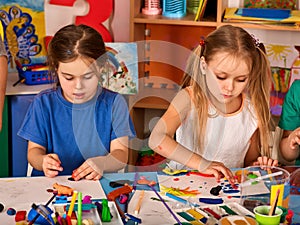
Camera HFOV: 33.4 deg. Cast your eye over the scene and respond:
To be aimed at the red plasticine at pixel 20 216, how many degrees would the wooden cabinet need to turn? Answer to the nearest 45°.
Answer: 0° — it already faces it

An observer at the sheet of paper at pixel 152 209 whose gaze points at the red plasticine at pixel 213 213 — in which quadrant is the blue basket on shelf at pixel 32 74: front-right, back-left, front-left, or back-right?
back-left

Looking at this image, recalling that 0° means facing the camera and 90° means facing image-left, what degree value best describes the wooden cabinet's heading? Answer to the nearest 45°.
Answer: approximately 0°

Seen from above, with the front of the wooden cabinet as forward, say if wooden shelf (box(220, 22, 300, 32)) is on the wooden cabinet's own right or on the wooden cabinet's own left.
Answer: on the wooden cabinet's own left

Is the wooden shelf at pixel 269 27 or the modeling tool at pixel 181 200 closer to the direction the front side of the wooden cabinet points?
the modeling tool

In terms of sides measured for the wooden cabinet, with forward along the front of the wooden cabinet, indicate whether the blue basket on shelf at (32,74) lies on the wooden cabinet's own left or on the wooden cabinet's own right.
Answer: on the wooden cabinet's own right

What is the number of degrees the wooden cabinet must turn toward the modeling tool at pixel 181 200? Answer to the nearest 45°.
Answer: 0° — it already faces it
